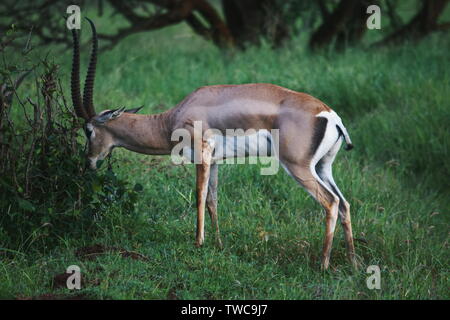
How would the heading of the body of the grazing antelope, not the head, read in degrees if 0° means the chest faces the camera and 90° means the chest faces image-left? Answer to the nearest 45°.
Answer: approximately 90°

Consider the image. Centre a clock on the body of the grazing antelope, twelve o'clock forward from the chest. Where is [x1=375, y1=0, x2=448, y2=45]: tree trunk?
The tree trunk is roughly at 4 o'clock from the grazing antelope.
